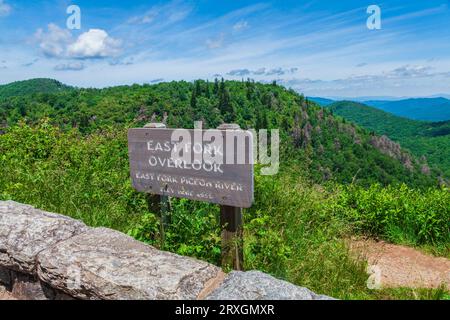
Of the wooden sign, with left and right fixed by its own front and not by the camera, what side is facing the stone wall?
front

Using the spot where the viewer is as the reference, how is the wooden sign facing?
facing the viewer and to the left of the viewer

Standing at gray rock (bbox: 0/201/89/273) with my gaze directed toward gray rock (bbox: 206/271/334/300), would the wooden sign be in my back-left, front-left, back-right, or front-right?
front-left

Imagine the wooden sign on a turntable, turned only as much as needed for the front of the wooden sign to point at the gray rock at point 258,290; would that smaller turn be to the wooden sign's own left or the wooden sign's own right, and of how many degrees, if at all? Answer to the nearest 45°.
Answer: approximately 45° to the wooden sign's own left

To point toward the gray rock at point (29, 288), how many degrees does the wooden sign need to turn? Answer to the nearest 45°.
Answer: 0° — it already faces it

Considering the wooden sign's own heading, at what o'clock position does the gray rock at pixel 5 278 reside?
The gray rock is roughly at 1 o'clock from the wooden sign.

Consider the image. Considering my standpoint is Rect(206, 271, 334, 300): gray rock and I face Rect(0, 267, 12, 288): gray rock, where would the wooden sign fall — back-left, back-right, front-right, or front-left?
front-right

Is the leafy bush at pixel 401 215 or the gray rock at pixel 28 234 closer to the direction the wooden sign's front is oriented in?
the gray rock

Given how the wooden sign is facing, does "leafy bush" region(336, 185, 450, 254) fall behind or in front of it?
behind
